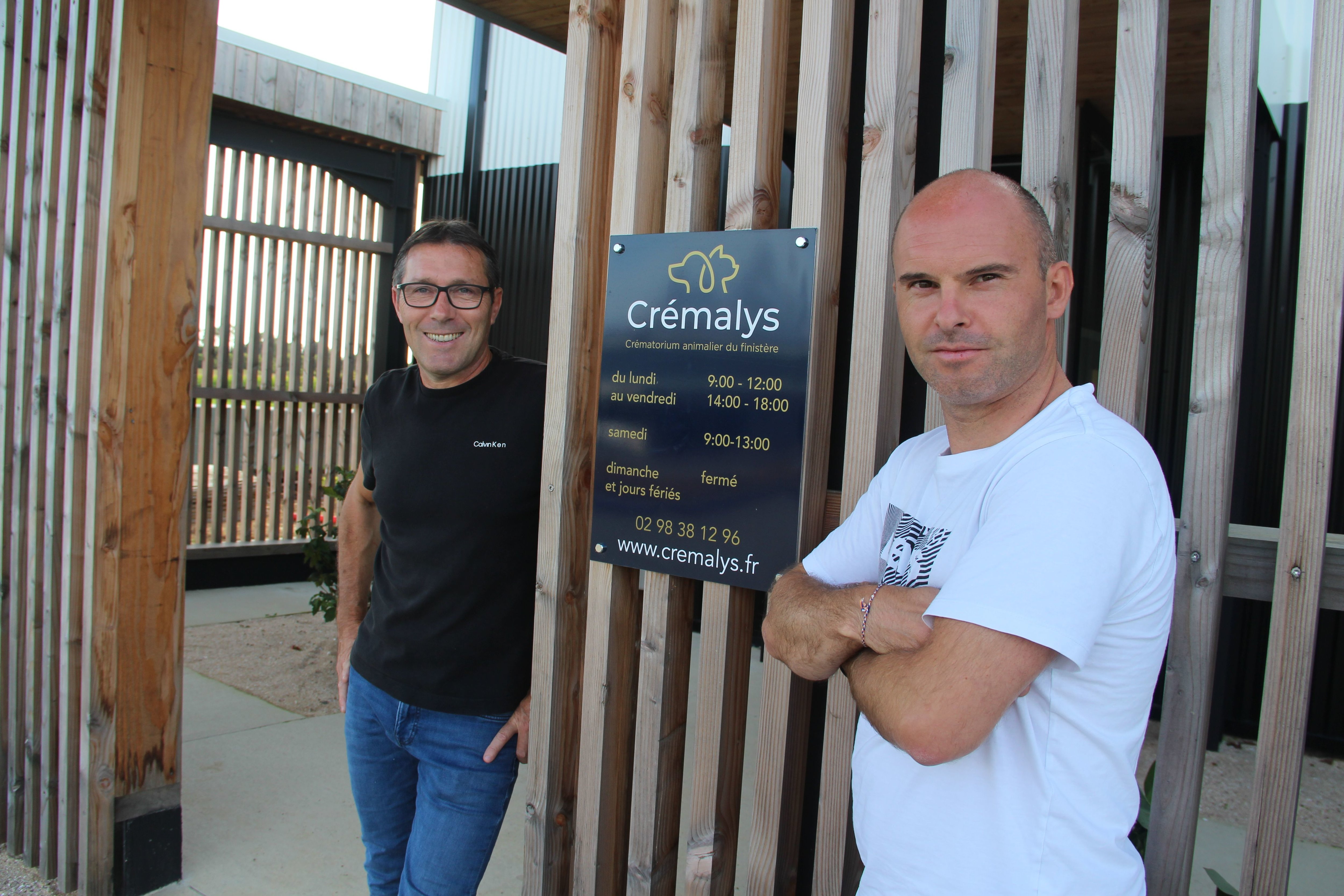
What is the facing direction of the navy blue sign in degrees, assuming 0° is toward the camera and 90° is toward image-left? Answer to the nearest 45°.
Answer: approximately 45°

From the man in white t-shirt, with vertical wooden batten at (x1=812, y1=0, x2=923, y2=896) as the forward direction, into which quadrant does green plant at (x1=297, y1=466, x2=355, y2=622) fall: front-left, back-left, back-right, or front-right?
front-left

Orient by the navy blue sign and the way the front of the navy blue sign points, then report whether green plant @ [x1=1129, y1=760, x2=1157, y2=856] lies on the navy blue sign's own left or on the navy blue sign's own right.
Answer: on the navy blue sign's own left

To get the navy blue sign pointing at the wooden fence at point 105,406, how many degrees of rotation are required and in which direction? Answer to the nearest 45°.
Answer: approximately 90° to its right

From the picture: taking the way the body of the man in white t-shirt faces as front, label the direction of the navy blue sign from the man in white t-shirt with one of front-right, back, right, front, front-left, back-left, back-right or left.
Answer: right

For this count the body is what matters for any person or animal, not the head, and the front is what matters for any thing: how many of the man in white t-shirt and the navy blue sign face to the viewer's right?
0

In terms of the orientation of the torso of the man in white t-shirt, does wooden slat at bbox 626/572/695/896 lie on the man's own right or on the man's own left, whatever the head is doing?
on the man's own right

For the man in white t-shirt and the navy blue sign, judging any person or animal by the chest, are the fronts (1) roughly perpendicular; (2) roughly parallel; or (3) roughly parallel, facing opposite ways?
roughly parallel

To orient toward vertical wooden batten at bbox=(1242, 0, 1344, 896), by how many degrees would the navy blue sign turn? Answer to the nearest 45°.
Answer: approximately 90° to its left

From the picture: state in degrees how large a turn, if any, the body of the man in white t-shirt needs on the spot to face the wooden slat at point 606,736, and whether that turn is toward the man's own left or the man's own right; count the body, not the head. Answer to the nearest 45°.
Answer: approximately 90° to the man's own right

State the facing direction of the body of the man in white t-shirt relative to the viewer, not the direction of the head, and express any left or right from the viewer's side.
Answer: facing the viewer and to the left of the viewer
